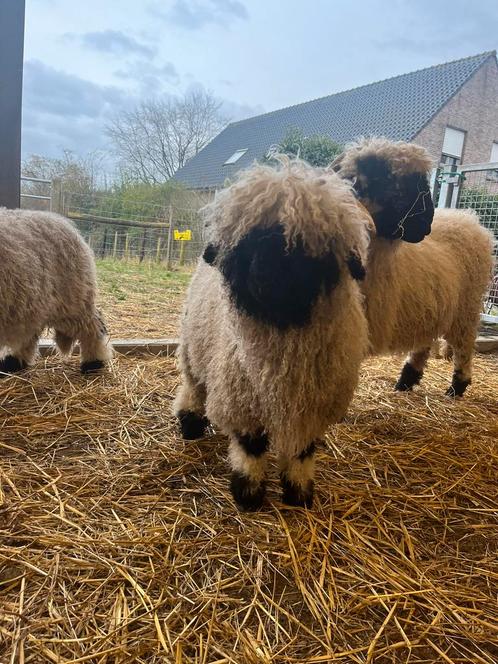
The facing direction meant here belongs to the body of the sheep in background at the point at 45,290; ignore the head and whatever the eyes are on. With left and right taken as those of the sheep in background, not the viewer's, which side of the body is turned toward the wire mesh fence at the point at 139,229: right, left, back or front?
right

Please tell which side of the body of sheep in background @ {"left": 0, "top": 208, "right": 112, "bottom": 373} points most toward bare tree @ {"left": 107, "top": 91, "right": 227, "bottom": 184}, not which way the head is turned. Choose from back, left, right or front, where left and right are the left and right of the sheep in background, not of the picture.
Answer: right

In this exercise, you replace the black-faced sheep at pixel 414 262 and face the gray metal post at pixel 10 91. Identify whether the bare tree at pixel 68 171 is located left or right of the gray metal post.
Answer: right

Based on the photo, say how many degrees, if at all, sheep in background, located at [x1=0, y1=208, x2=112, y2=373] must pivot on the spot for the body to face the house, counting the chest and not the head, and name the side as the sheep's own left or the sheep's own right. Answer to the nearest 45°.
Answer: approximately 135° to the sheep's own right

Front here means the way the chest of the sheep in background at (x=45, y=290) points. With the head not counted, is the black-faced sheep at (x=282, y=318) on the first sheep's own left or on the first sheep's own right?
on the first sheep's own left

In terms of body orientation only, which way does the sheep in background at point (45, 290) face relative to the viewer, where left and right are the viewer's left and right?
facing to the left of the viewer

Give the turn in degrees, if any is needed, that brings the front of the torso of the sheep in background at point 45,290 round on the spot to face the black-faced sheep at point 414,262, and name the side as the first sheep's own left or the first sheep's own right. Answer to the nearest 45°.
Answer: approximately 135° to the first sheep's own left

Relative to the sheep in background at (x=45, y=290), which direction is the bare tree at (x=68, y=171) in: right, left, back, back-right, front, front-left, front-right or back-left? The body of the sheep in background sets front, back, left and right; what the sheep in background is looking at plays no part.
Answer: right
